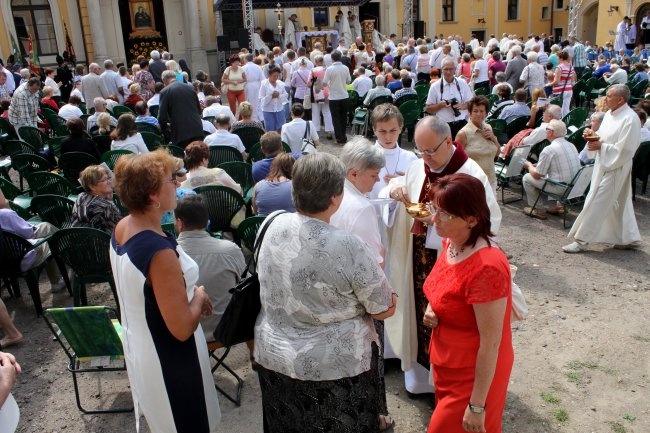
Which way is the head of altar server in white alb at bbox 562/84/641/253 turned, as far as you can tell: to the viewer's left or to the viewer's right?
to the viewer's left

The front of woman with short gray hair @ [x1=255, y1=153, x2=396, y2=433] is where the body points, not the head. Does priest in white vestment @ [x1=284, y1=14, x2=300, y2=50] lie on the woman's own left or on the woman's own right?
on the woman's own left

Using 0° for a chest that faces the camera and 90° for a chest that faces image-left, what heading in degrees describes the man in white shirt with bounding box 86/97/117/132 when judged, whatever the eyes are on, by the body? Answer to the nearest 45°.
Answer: approximately 225°

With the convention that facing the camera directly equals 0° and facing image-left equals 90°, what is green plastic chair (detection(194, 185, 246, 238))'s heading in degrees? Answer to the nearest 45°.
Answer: approximately 180°

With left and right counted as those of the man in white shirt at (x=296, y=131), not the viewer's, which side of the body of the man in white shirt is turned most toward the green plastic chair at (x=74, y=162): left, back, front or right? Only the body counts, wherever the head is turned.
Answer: left

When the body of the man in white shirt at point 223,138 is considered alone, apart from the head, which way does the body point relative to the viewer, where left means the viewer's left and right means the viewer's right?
facing away from the viewer

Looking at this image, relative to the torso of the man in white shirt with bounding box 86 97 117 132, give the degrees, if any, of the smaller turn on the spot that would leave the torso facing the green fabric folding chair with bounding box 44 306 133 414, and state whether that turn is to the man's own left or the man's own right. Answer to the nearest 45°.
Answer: approximately 135° to the man's own right

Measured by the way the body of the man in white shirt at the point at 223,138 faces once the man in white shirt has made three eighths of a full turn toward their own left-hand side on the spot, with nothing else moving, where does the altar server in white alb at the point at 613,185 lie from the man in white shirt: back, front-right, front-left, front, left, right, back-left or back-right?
left

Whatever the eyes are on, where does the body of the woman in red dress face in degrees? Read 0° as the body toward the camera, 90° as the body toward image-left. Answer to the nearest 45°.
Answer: approximately 45°

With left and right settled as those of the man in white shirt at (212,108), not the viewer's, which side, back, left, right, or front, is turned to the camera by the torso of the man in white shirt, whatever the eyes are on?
back

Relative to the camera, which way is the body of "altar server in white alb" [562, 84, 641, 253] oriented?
to the viewer's left

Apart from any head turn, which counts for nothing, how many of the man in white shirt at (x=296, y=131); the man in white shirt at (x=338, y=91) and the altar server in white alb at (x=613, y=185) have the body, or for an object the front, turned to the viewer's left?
1

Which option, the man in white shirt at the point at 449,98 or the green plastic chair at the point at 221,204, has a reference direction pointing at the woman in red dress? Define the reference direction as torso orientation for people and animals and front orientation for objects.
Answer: the man in white shirt

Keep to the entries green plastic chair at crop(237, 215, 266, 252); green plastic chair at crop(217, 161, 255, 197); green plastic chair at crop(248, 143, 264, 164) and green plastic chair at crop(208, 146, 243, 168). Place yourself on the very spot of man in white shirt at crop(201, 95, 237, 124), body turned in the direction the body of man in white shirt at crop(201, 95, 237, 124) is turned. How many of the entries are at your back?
4
